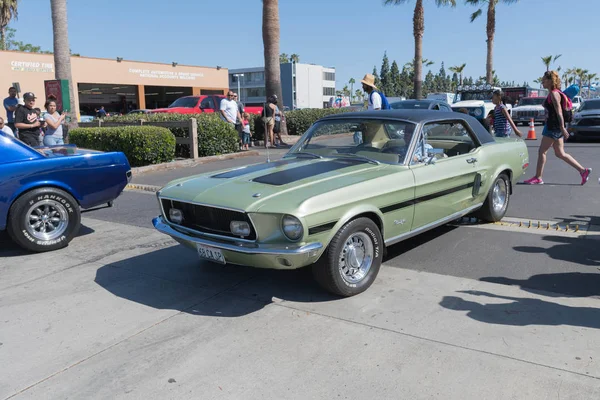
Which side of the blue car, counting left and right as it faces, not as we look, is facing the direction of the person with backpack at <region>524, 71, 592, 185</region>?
back

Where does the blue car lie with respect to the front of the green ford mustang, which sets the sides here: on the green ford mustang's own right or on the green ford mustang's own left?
on the green ford mustang's own right

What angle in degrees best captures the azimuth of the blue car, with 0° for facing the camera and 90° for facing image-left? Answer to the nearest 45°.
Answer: approximately 90°

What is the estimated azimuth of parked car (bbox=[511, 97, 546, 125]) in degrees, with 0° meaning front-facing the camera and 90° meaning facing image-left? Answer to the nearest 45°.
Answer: approximately 45°

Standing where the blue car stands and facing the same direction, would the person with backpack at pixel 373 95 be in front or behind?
behind

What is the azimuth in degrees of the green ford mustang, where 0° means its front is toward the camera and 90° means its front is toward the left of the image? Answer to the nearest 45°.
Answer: approximately 45°
